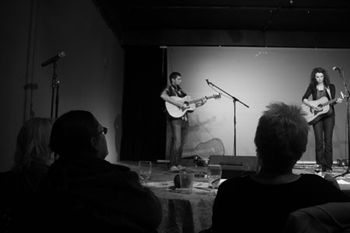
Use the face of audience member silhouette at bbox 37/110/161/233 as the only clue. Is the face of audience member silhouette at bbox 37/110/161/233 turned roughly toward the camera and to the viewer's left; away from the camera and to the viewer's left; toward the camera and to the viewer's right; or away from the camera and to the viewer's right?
away from the camera and to the viewer's right

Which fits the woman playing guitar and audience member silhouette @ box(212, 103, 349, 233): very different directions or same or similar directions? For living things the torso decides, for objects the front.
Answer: very different directions

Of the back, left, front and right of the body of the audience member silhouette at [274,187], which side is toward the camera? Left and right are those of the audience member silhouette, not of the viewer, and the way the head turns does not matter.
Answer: back

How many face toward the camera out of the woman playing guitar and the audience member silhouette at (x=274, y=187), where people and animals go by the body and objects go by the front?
1

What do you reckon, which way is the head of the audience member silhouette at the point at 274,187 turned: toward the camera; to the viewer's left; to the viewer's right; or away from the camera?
away from the camera

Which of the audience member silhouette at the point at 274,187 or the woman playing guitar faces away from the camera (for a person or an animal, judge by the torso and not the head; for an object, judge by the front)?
the audience member silhouette

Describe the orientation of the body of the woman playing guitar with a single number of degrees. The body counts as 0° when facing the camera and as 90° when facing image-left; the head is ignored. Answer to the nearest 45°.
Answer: approximately 0°

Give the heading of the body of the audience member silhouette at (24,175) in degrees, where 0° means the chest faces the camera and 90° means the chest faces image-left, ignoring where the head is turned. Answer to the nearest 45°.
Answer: approximately 225°

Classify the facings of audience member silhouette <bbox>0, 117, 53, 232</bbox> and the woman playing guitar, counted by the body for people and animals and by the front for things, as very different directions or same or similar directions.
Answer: very different directions

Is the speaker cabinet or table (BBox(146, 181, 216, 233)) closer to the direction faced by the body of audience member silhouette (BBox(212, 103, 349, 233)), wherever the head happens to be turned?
the speaker cabinet

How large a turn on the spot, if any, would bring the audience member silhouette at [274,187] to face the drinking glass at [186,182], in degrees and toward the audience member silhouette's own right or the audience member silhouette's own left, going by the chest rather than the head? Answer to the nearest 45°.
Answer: approximately 45° to the audience member silhouette's own left
